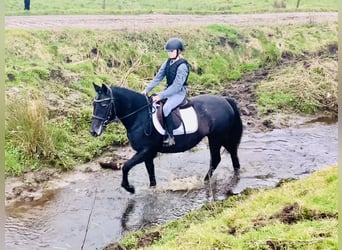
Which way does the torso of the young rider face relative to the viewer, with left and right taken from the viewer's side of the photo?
facing the viewer and to the left of the viewer

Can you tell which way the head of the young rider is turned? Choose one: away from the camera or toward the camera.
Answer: toward the camera

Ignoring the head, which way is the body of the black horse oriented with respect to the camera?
to the viewer's left
